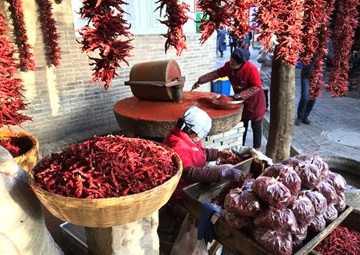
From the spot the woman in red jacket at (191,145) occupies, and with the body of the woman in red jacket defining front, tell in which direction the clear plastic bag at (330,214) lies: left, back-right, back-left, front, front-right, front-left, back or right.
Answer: front-right

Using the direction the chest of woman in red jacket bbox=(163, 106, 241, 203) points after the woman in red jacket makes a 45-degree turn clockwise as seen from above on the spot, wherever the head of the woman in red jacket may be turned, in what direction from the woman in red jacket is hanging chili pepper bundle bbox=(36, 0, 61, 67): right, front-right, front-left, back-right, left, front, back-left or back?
back

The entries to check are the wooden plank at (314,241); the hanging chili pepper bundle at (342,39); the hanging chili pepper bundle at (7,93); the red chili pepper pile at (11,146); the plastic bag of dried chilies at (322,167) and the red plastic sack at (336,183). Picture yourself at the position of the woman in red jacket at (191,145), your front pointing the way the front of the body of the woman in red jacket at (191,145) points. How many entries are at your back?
2

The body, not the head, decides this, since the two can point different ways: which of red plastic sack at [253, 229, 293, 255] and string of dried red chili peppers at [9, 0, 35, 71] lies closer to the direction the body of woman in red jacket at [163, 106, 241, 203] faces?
the red plastic sack

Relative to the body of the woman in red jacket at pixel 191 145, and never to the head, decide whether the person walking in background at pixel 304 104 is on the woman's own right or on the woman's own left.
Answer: on the woman's own left

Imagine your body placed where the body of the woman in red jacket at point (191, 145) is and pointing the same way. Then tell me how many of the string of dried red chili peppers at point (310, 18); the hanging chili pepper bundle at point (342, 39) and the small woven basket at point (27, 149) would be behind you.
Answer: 1

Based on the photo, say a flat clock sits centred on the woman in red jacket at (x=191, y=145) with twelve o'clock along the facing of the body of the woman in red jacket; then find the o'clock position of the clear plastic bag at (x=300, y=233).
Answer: The clear plastic bag is roughly at 2 o'clock from the woman in red jacket.

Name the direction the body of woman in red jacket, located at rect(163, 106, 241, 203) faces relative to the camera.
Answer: to the viewer's right

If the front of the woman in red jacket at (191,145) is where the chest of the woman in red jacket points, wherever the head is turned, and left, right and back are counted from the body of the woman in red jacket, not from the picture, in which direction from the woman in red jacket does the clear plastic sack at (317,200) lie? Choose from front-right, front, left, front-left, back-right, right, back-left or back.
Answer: front-right

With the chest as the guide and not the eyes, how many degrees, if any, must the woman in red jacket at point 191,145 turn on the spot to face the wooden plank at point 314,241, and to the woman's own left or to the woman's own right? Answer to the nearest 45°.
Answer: approximately 45° to the woman's own right

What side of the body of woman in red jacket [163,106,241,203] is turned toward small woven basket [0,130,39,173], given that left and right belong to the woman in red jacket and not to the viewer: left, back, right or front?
back
